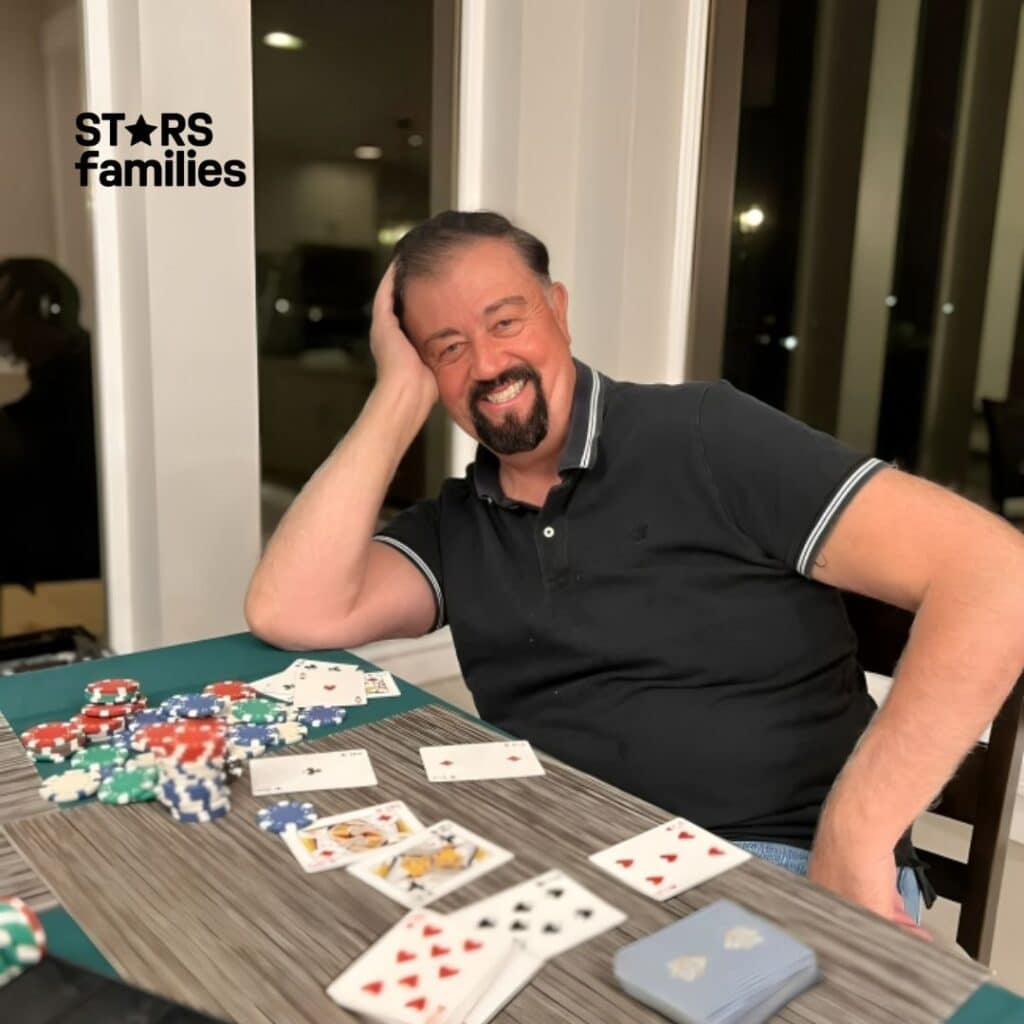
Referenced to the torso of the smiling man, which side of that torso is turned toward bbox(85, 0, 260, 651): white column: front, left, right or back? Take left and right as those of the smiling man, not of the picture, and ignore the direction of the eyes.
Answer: right

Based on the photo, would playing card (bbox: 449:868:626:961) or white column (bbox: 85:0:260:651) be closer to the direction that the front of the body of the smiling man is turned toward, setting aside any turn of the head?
the playing card

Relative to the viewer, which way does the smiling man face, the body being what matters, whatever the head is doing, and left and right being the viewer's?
facing the viewer and to the left of the viewer

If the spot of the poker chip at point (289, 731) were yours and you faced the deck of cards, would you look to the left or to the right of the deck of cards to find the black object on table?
right

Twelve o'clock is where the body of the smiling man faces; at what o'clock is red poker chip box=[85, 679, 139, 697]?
The red poker chip is roughly at 1 o'clock from the smiling man.

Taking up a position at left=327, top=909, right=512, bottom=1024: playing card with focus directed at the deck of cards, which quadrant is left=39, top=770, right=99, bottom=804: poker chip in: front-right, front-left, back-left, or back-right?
back-left

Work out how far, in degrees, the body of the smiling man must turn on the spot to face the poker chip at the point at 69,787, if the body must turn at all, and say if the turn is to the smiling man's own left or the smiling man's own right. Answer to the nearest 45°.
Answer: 0° — they already face it
